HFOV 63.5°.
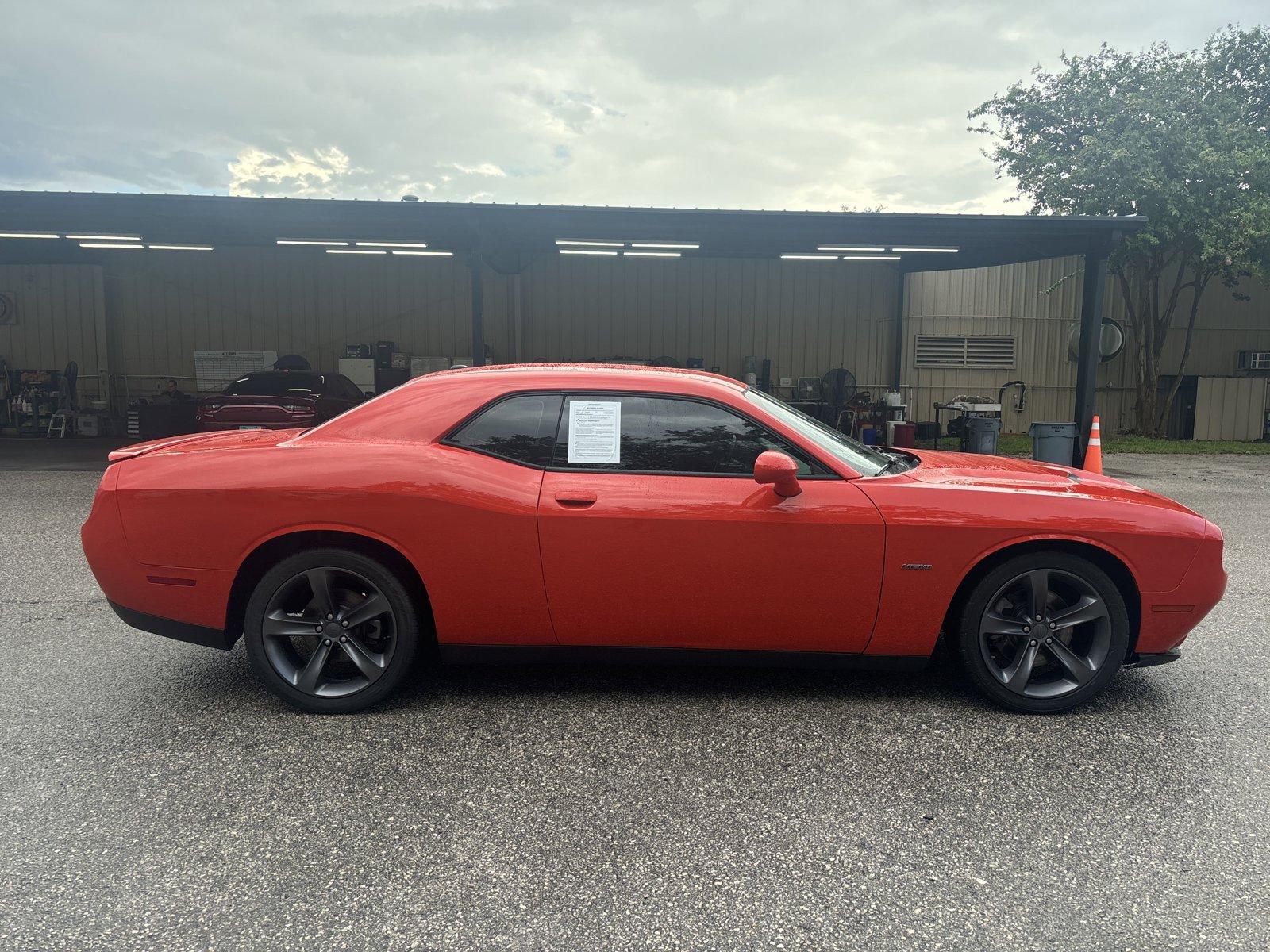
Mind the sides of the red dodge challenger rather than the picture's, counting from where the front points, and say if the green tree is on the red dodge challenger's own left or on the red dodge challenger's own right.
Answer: on the red dodge challenger's own left

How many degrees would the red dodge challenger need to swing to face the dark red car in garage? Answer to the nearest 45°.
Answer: approximately 135° to its left

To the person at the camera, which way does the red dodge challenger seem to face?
facing to the right of the viewer

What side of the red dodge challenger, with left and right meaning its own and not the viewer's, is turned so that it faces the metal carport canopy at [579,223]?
left

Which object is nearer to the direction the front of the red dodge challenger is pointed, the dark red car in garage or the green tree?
the green tree

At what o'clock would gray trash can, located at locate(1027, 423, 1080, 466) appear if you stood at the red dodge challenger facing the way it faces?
The gray trash can is roughly at 10 o'clock from the red dodge challenger.

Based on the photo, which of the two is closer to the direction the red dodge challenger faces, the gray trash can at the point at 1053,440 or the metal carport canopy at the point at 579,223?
the gray trash can

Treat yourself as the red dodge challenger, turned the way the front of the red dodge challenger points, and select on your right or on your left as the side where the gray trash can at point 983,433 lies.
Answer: on your left
